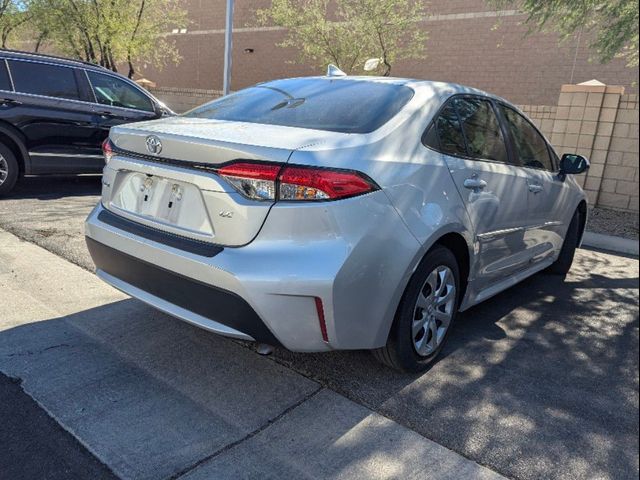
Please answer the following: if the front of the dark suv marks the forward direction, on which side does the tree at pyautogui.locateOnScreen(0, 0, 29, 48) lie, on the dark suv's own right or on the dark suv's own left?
on the dark suv's own left

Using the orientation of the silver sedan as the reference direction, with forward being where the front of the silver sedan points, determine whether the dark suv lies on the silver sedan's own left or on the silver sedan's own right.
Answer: on the silver sedan's own left

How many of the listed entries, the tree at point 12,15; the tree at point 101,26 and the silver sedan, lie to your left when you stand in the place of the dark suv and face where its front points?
2

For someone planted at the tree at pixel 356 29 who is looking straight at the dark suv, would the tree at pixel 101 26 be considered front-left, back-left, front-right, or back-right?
front-right

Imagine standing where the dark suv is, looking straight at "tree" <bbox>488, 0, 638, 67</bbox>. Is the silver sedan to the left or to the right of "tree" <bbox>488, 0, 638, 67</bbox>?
right

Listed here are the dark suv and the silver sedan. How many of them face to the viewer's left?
0

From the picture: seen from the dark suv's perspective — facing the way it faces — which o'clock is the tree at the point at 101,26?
The tree is roughly at 9 o'clock from the dark suv.

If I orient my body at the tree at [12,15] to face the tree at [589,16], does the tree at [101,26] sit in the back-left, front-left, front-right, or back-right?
front-left

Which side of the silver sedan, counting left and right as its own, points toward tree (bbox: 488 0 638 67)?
front

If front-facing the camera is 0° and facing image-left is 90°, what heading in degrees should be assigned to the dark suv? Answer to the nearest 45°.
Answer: approximately 270°

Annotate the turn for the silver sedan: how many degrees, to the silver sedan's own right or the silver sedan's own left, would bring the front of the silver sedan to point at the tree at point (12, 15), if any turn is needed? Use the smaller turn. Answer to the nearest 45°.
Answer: approximately 90° to the silver sedan's own left

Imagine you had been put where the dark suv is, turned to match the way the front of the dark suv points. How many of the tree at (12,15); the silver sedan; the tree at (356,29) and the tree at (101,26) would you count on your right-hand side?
1

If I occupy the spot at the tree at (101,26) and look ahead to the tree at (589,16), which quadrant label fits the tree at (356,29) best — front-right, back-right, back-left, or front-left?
front-left

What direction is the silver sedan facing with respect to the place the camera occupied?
facing away from the viewer and to the right of the viewer

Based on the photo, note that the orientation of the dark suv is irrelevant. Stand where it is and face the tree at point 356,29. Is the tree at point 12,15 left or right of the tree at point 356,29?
left
